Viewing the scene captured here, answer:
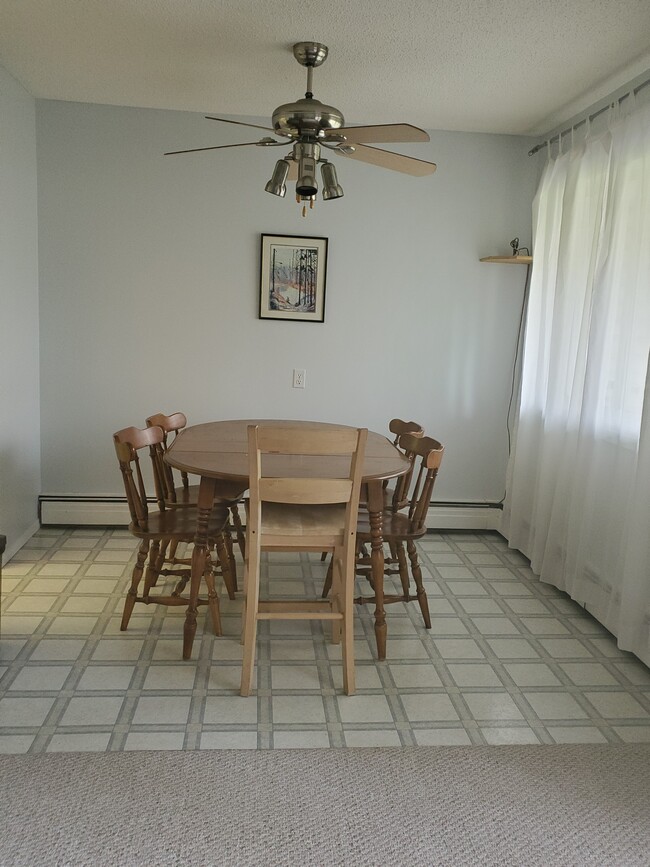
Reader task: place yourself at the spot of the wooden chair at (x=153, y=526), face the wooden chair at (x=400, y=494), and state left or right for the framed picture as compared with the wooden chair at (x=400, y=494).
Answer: left

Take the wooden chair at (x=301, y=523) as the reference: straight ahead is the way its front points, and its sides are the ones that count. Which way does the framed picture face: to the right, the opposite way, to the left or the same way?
the opposite way

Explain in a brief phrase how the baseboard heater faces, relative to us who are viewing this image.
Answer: facing the viewer

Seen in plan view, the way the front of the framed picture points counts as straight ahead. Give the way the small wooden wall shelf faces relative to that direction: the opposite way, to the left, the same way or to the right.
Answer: the same way

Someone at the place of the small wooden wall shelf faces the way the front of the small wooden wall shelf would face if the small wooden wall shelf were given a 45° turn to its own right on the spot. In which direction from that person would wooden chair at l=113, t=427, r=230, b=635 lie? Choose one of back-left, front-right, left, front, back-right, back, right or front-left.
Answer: front

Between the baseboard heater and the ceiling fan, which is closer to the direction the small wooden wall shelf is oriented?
the ceiling fan

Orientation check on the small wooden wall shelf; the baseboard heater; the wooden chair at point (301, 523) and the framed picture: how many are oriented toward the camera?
3

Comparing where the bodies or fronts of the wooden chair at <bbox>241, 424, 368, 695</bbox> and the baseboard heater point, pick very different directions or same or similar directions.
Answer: very different directions

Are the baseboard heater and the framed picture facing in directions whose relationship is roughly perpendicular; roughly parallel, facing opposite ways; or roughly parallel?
roughly parallel

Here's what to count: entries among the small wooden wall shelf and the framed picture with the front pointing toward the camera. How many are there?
2

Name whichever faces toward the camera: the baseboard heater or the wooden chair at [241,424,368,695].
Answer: the baseboard heater

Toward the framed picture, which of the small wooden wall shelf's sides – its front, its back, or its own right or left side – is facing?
right

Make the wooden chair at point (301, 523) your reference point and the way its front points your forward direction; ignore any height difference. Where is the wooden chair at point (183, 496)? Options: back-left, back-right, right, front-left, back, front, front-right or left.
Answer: front-left

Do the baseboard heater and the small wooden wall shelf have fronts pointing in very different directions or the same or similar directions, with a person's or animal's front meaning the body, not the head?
same or similar directions

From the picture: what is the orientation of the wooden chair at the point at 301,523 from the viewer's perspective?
away from the camera

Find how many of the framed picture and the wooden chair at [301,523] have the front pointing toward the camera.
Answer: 1
